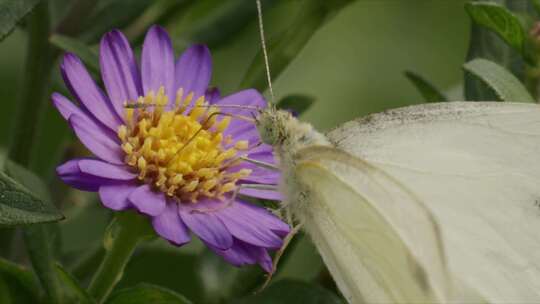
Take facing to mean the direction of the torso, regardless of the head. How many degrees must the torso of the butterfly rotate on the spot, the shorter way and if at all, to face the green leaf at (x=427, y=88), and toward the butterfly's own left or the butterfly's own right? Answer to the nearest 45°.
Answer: approximately 90° to the butterfly's own right

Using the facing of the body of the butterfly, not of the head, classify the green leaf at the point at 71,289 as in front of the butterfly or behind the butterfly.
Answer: in front

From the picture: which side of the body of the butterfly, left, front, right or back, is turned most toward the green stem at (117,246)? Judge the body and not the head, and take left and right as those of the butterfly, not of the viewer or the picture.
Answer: front

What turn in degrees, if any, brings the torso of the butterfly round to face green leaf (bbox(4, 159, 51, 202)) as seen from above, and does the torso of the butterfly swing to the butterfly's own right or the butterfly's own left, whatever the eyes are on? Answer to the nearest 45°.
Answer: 0° — it already faces it

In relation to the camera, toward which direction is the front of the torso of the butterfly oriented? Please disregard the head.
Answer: to the viewer's left

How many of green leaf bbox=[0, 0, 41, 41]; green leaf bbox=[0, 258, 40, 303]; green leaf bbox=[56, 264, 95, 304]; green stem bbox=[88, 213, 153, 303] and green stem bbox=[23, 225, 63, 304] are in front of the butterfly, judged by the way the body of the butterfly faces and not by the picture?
5

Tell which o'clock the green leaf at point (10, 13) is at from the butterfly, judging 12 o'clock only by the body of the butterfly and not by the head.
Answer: The green leaf is roughly at 12 o'clock from the butterfly.

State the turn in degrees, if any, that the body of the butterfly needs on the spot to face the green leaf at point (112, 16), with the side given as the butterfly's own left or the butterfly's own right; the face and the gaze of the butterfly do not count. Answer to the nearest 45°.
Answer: approximately 45° to the butterfly's own right

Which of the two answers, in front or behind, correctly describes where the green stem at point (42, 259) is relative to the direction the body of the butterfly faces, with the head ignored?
in front
